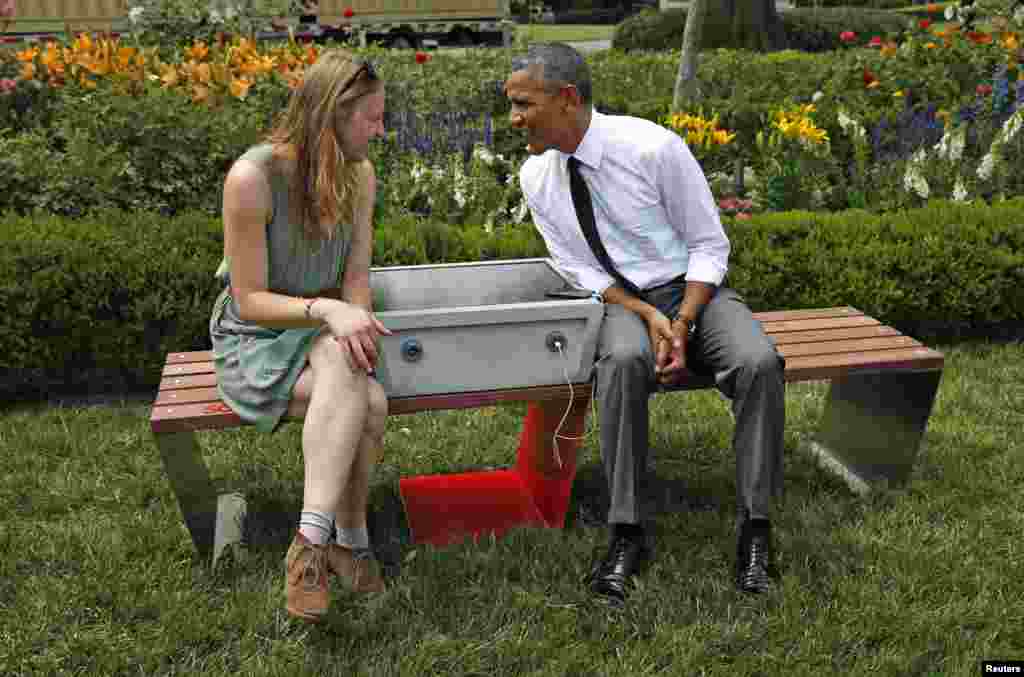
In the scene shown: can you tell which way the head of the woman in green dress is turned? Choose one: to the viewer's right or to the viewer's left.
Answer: to the viewer's right

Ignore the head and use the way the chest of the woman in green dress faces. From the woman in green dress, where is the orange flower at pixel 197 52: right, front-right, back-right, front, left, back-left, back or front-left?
back-left

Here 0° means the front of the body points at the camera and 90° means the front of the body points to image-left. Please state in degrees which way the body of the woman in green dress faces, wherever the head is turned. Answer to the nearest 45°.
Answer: approximately 315°

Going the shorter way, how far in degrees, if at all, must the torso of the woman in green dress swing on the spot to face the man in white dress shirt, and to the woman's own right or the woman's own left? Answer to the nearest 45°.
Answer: approximately 45° to the woman's own left

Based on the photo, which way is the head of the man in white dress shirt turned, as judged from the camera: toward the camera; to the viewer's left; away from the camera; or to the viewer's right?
to the viewer's left

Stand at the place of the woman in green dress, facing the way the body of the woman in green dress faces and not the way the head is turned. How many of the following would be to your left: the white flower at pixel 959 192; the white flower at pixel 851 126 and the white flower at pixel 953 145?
3

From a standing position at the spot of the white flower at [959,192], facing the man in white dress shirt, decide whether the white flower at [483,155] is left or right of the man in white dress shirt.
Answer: right

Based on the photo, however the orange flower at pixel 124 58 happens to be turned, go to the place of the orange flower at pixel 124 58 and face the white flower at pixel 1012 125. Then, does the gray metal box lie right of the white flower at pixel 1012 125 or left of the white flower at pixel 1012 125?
right

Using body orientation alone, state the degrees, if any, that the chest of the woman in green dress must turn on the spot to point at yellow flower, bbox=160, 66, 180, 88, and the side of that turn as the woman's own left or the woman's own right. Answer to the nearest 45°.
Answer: approximately 135° to the woman's own left

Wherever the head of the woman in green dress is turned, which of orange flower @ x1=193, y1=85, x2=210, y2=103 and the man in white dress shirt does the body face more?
the man in white dress shirt

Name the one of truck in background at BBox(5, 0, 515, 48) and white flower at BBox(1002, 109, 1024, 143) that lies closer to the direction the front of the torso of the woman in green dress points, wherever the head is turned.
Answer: the white flower

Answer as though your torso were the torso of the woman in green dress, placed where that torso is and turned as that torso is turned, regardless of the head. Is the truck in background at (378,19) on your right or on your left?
on your left

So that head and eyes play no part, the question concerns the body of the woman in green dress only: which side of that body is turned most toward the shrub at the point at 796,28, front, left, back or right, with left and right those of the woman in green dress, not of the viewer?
left

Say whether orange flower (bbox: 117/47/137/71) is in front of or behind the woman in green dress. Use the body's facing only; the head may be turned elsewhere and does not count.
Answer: behind

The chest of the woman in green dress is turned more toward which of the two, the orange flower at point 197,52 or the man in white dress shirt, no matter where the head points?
the man in white dress shirt

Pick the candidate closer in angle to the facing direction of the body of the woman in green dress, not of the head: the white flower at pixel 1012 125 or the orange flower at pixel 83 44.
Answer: the white flower
